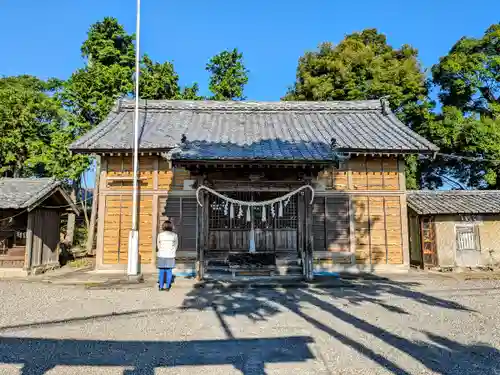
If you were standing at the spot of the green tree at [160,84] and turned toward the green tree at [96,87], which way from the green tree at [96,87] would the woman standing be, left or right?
left

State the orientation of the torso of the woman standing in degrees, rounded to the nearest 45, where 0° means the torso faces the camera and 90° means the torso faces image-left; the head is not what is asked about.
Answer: approximately 180°

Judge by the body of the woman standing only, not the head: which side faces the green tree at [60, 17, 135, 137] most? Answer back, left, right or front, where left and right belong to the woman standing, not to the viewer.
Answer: front

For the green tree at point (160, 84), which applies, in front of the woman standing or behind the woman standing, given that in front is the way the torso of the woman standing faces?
in front

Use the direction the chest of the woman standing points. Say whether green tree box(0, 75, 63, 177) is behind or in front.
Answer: in front

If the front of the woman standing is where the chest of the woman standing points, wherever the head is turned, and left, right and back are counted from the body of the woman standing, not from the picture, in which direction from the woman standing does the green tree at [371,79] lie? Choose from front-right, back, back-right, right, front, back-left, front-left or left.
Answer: front-right

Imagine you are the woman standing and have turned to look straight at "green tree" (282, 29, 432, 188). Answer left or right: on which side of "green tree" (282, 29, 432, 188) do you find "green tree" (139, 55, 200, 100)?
left
